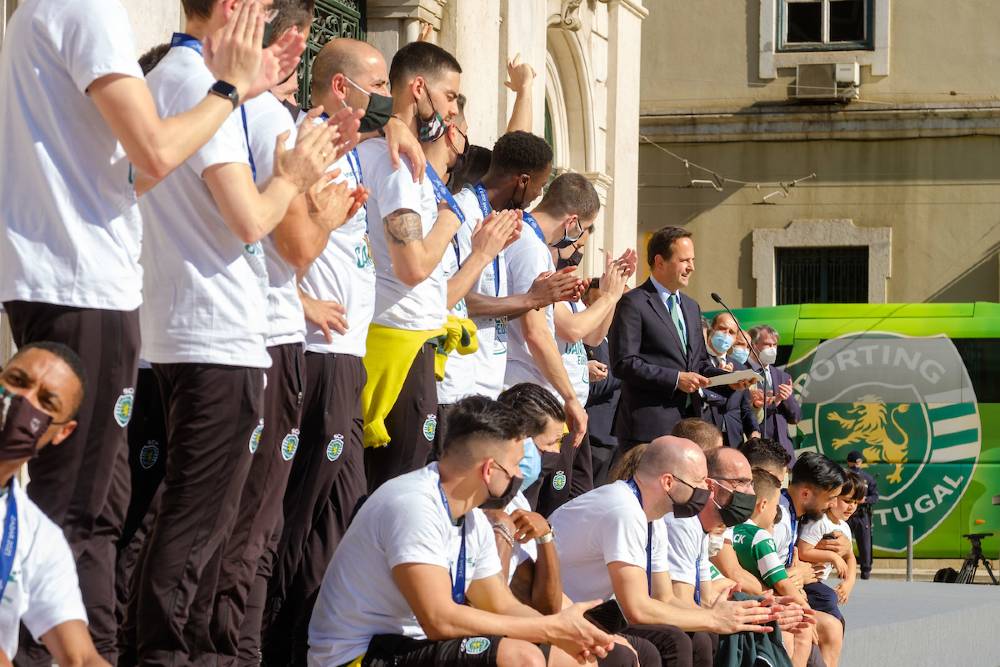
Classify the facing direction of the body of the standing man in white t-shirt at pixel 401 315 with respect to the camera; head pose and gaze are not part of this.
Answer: to the viewer's right

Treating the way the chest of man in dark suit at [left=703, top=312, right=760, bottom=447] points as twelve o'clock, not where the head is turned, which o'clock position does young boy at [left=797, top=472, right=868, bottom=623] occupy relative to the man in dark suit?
The young boy is roughly at 10 o'clock from the man in dark suit.

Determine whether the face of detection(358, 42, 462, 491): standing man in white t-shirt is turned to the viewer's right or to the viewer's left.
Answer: to the viewer's right

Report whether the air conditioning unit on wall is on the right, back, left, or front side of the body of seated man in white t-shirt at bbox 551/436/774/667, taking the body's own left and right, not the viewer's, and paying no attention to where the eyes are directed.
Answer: left

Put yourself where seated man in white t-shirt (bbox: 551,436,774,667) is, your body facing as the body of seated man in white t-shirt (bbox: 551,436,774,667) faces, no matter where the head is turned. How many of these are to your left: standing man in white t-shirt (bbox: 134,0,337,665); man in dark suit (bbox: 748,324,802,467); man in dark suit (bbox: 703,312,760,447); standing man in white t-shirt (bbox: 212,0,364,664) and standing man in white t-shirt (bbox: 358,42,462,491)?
2

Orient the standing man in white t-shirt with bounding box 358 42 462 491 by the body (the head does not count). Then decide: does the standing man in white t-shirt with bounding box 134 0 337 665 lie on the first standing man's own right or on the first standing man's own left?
on the first standing man's own right

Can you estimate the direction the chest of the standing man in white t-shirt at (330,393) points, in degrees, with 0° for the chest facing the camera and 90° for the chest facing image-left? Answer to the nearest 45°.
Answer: approximately 270°

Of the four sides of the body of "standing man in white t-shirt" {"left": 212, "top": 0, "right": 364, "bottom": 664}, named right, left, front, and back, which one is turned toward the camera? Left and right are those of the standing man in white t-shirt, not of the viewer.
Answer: right

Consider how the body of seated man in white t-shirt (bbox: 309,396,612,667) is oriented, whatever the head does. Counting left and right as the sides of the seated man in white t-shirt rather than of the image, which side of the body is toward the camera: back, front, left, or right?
right

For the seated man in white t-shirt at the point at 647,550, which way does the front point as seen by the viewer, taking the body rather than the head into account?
to the viewer's right
